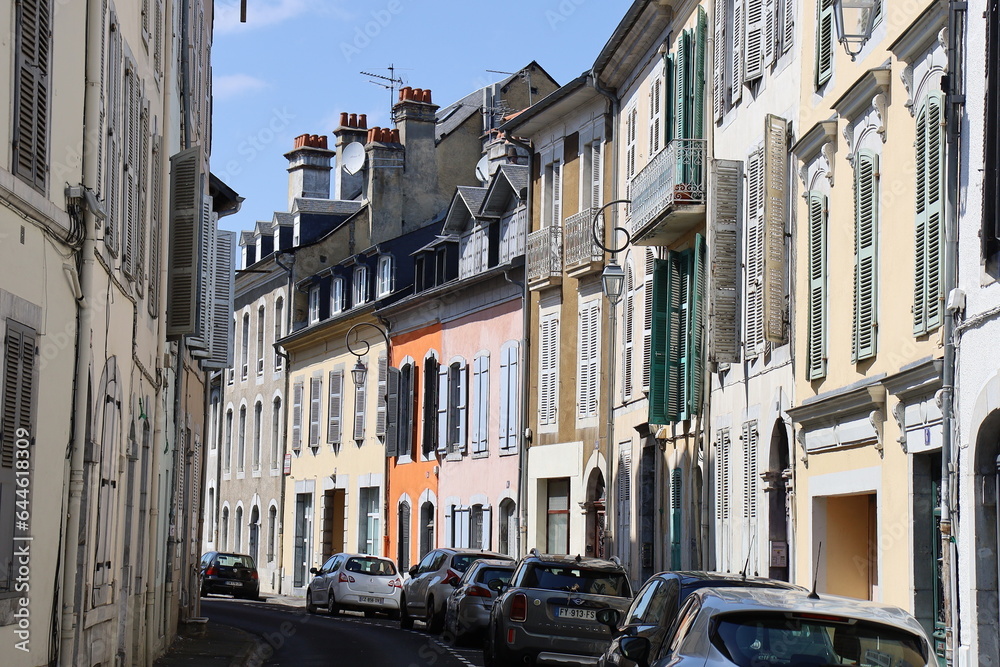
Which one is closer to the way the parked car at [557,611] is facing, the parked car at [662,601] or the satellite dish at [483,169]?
the satellite dish

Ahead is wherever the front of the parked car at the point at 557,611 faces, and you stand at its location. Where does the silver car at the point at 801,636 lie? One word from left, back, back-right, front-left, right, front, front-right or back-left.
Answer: back

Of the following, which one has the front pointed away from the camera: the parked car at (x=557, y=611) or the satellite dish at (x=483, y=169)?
the parked car

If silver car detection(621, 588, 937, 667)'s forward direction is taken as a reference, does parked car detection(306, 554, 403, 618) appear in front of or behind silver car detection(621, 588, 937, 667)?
in front

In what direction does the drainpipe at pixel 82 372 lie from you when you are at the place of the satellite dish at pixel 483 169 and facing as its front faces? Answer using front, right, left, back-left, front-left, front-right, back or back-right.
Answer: front-left

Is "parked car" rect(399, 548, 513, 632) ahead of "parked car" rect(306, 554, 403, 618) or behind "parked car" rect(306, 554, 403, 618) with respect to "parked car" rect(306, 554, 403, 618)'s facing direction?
behind

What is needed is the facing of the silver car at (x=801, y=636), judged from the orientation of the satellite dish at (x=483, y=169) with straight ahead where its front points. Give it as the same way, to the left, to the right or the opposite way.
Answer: to the right

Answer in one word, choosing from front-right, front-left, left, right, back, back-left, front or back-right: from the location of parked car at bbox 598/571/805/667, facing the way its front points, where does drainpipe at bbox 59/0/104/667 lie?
front-left

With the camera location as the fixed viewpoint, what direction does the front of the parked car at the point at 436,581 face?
facing away from the viewer and to the left of the viewer

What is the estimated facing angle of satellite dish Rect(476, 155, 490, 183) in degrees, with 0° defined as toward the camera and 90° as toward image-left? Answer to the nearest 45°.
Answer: approximately 45°

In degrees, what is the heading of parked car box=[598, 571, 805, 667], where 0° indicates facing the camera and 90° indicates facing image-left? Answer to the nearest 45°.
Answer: approximately 135°

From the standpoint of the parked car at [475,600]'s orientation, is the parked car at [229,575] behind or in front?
in front

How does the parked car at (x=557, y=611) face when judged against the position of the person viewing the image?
facing away from the viewer

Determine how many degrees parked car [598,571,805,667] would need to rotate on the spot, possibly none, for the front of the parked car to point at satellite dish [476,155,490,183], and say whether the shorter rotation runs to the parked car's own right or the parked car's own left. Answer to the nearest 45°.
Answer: approximately 45° to the parked car's own right

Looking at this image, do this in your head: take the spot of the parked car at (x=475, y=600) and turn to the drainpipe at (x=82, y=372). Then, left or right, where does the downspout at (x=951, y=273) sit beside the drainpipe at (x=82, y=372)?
left

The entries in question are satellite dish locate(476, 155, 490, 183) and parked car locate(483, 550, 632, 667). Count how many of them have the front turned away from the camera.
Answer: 1

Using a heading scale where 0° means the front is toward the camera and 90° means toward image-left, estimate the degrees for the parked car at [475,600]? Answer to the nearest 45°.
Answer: approximately 135°

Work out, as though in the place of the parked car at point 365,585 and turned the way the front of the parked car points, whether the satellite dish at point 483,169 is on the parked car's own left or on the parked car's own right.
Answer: on the parked car's own right

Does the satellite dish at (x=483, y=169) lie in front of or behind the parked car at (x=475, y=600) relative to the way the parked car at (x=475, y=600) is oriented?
in front
